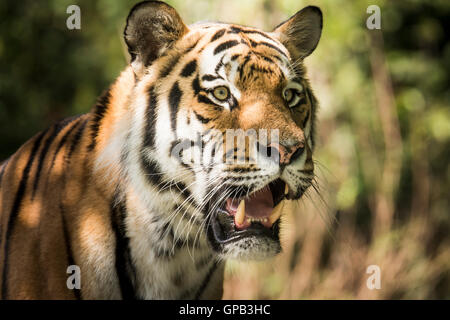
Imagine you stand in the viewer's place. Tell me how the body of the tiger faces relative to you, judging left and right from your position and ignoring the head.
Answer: facing the viewer and to the right of the viewer
